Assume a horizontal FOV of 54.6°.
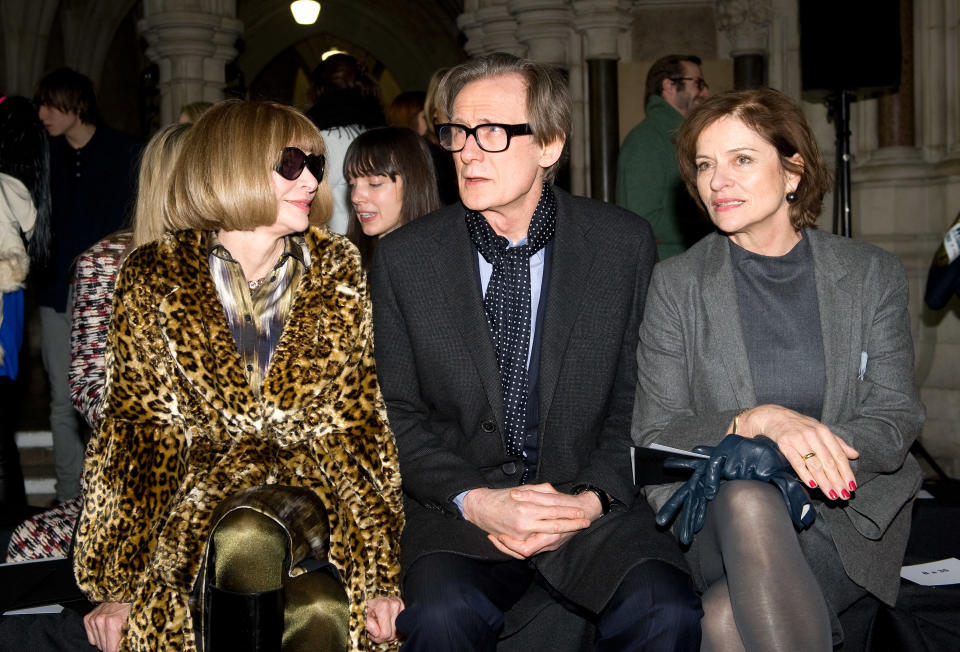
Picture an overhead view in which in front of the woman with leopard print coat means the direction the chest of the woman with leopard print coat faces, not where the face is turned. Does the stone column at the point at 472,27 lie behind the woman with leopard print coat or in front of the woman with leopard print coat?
behind

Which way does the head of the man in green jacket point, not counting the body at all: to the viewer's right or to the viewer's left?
to the viewer's right

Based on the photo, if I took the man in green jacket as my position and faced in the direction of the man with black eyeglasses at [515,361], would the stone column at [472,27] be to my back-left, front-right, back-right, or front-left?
back-right

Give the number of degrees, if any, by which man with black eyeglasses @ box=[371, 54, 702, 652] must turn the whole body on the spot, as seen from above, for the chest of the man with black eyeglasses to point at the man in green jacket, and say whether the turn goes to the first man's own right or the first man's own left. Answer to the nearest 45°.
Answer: approximately 180°

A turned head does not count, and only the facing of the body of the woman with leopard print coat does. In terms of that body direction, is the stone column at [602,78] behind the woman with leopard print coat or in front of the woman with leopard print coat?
behind

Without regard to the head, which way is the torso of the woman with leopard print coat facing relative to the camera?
toward the camera

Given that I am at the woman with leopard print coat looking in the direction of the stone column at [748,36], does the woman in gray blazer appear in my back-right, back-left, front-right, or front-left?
front-right

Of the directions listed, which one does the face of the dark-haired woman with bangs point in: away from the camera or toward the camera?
toward the camera
